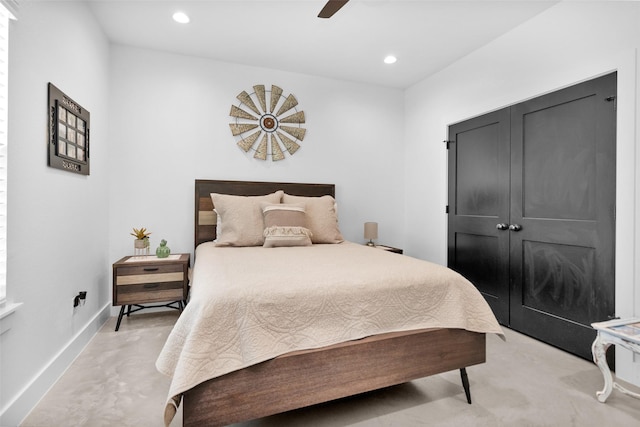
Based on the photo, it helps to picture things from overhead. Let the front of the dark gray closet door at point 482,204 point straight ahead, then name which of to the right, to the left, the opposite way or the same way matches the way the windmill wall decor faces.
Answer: to the left

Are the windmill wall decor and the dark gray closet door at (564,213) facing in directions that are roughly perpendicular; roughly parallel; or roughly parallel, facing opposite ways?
roughly perpendicular

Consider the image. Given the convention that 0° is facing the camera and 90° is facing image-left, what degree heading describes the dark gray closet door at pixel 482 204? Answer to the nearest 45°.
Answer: approximately 45°

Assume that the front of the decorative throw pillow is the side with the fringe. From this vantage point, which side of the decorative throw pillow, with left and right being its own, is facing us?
front

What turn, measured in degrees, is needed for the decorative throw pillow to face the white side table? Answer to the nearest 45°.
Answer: approximately 45° to its left

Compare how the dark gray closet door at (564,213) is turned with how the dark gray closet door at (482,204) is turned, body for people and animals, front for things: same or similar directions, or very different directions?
same or similar directions

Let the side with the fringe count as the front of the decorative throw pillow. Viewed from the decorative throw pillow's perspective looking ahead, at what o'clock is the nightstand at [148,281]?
The nightstand is roughly at 3 o'clock from the decorative throw pillow.

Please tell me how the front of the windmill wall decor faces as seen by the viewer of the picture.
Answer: facing the viewer

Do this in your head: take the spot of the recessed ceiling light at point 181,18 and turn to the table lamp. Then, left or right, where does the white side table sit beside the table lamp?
right

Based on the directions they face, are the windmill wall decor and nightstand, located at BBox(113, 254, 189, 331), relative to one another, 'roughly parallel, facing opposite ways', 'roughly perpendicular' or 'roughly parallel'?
roughly parallel

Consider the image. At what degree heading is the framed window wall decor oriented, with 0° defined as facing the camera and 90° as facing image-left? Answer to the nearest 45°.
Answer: approximately 315°

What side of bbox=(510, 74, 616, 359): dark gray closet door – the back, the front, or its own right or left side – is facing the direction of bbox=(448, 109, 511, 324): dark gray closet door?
right

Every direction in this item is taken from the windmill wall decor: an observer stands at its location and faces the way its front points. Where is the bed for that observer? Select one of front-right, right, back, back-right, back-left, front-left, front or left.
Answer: front

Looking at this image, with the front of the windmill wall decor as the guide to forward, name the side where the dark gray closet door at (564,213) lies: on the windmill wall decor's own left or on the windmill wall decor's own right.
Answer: on the windmill wall decor's own left

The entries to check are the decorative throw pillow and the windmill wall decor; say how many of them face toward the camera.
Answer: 2

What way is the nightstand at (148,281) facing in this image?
toward the camera

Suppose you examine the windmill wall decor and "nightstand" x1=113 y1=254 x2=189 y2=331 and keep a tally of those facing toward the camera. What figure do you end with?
2

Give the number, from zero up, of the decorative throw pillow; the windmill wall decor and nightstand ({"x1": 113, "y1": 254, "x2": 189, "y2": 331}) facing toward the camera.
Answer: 3

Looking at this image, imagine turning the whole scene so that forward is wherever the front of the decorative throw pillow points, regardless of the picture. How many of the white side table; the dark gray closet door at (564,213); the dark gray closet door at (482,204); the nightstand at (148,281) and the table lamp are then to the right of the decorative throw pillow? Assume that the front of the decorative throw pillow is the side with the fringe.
1
